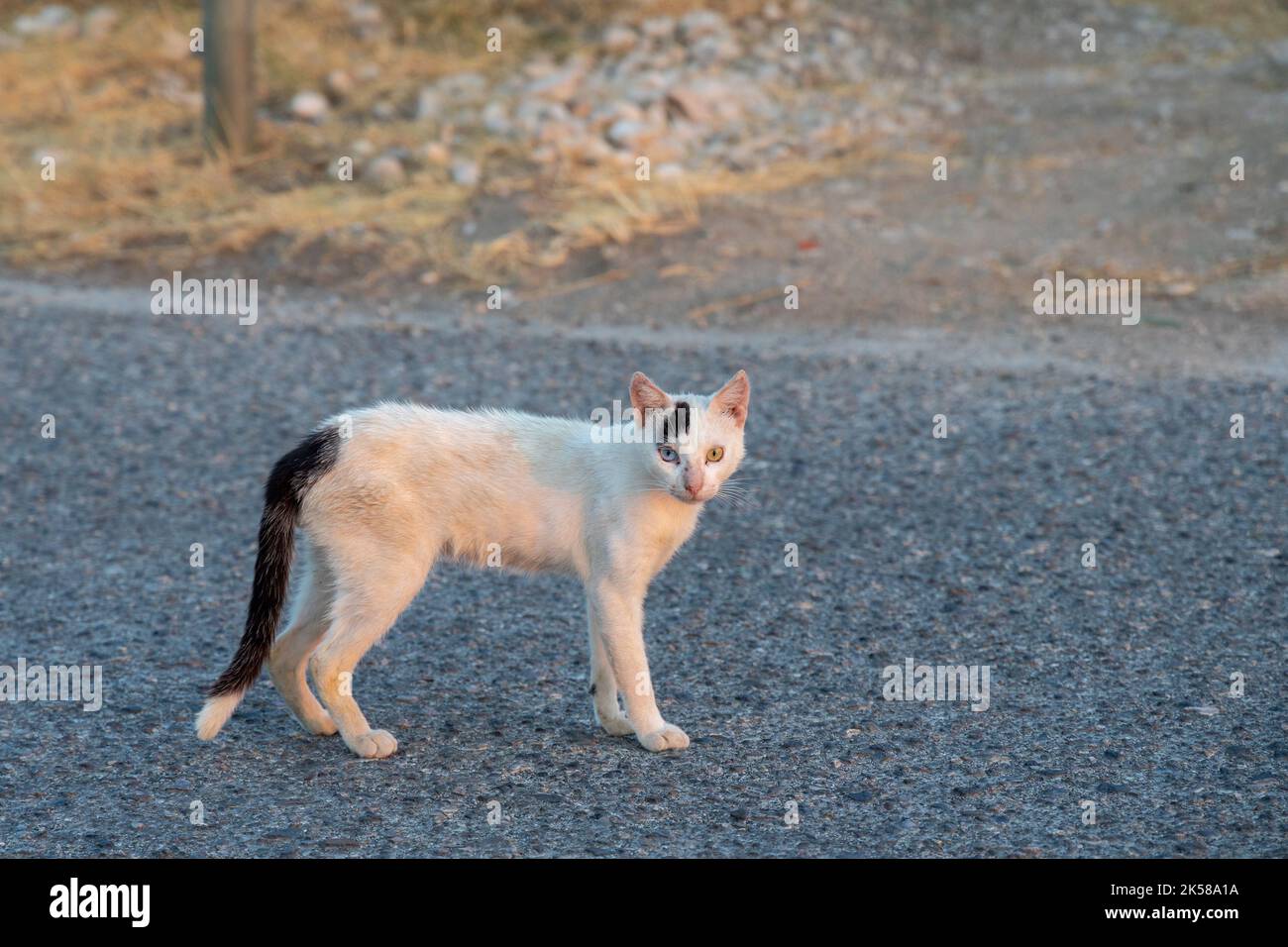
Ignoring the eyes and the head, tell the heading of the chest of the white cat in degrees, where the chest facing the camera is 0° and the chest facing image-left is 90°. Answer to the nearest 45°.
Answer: approximately 270°

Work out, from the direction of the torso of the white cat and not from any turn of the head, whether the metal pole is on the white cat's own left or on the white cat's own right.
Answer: on the white cat's own left
